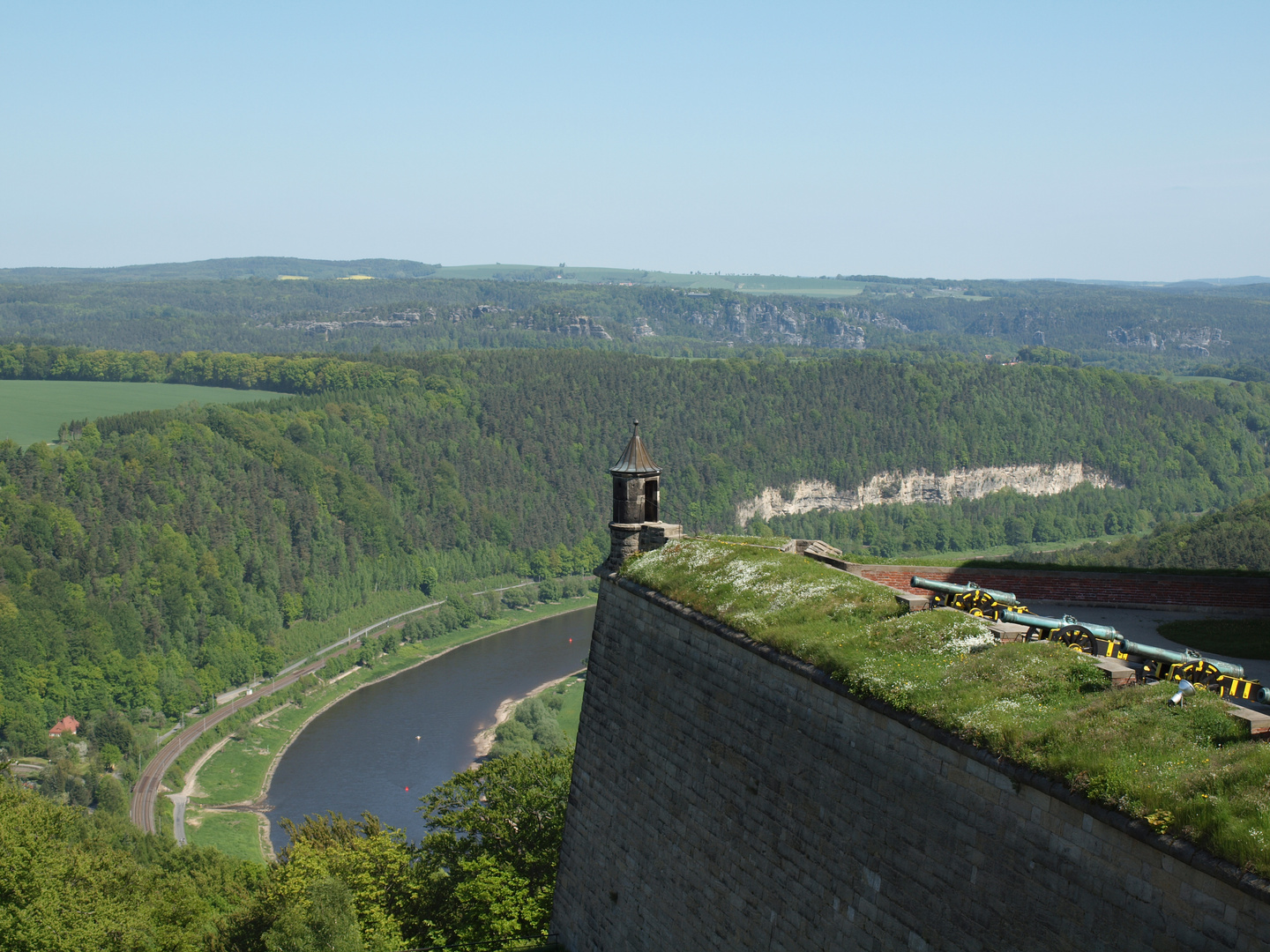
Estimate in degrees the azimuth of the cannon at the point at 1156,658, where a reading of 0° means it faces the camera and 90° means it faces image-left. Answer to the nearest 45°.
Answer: approximately 90°

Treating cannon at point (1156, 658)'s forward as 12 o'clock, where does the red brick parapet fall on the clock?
The red brick parapet is roughly at 3 o'clock from the cannon.

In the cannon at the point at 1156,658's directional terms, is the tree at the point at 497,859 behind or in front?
in front

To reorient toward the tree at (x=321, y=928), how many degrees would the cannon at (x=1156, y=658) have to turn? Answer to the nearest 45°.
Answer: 0° — it already faces it

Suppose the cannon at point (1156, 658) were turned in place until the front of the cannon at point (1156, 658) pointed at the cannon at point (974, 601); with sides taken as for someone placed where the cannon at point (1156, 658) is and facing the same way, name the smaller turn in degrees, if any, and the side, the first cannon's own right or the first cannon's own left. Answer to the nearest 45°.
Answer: approximately 45° to the first cannon's own right

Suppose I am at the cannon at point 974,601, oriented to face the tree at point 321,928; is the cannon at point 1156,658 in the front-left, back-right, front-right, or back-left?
back-left
